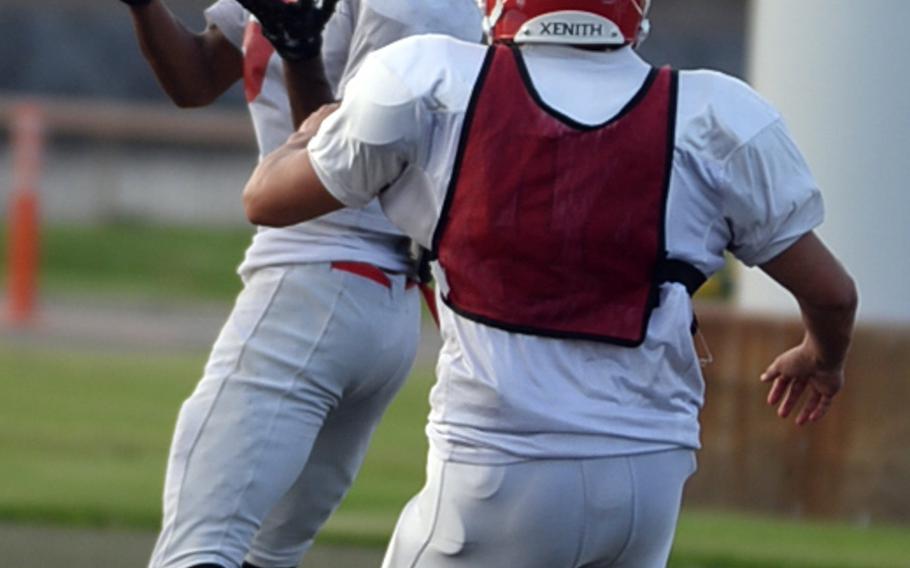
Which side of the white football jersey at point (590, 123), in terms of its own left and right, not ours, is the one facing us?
back
